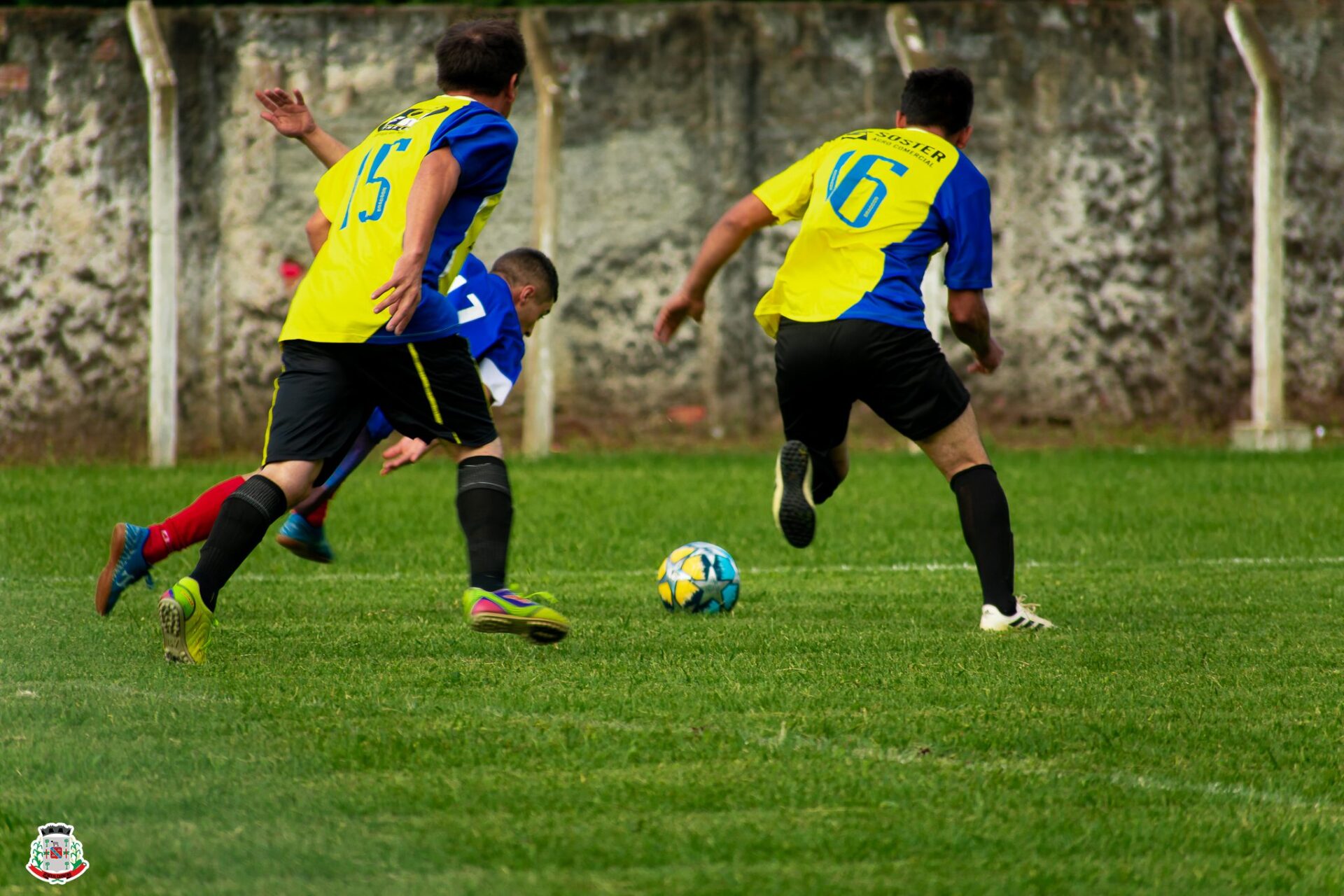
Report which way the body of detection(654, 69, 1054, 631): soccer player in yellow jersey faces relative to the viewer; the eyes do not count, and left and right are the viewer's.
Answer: facing away from the viewer and to the right of the viewer

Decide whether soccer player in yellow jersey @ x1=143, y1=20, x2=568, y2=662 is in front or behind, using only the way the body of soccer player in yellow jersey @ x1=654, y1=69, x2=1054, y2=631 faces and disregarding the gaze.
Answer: behind

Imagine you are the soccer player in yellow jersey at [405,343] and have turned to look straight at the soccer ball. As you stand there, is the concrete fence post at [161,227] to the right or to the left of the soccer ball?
left

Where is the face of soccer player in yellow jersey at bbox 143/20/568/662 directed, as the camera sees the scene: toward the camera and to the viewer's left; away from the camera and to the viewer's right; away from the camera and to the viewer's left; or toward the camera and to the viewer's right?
away from the camera and to the viewer's right

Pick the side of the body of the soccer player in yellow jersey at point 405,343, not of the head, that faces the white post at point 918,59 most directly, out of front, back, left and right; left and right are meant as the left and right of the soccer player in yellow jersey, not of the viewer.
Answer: front

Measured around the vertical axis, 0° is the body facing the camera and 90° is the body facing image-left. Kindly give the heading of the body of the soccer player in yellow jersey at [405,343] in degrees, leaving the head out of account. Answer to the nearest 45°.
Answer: approximately 225°

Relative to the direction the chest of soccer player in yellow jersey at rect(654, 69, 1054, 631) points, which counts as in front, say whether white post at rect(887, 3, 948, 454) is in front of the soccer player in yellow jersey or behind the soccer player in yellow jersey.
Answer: in front

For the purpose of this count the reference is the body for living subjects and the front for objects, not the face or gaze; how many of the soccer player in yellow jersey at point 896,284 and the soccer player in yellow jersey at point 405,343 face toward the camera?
0

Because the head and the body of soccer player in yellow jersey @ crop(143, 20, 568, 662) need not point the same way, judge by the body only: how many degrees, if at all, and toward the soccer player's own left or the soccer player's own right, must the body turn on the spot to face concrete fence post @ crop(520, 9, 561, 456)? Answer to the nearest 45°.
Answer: approximately 45° to the soccer player's own left
